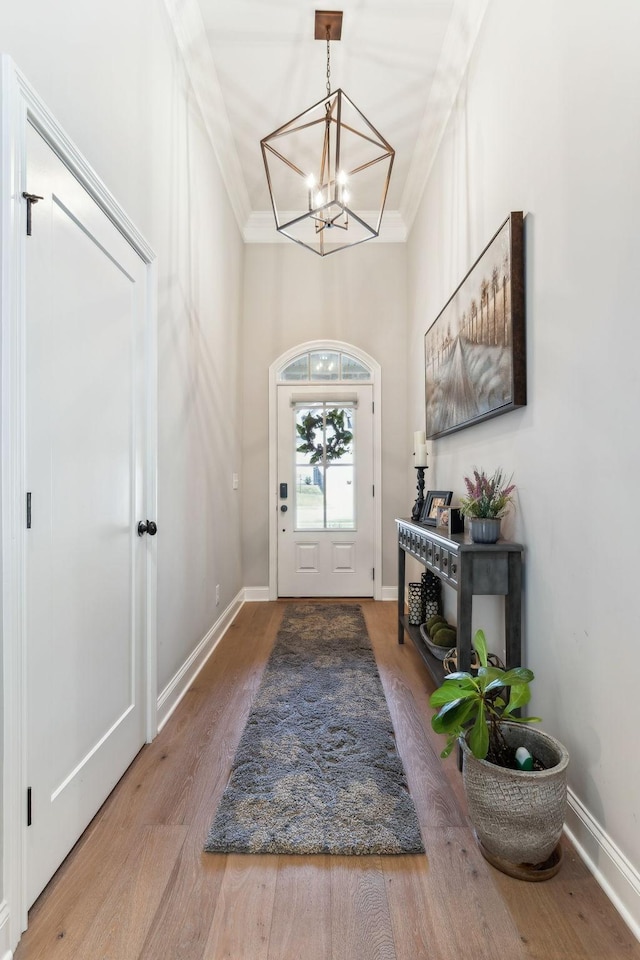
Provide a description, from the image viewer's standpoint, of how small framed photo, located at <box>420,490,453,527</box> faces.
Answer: facing the viewer and to the left of the viewer

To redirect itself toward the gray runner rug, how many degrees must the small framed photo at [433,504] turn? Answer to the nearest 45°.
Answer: approximately 45° to its left

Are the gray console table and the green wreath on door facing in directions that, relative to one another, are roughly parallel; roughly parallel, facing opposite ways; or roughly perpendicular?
roughly perpendicular

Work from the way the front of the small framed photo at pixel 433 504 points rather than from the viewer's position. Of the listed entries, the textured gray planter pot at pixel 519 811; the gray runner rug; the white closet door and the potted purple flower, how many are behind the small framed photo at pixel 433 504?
0

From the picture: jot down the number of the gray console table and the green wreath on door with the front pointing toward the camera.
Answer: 1

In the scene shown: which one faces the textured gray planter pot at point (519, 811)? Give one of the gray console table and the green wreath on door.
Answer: the green wreath on door

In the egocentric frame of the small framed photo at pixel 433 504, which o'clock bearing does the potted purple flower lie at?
The potted purple flower is roughly at 10 o'clock from the small framed photo.

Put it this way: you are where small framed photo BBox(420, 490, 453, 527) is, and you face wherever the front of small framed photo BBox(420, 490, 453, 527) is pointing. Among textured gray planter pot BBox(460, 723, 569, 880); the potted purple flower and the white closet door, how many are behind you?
0

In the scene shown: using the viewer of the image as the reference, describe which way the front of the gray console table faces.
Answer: facing to the left of the viewer

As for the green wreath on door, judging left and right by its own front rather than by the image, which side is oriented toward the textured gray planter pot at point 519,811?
back

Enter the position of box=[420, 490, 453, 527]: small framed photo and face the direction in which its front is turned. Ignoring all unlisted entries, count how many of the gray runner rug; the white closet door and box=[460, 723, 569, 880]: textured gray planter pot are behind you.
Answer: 0
